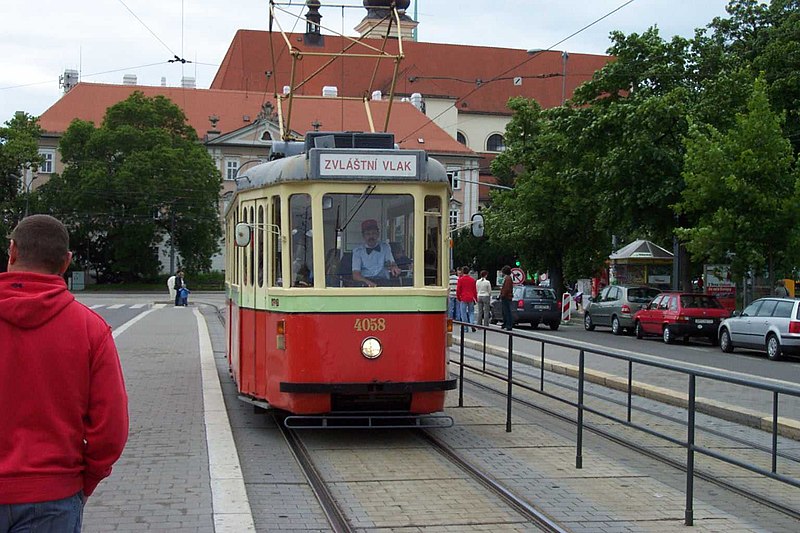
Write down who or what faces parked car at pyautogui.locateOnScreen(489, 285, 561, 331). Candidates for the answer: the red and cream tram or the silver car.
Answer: the silver car

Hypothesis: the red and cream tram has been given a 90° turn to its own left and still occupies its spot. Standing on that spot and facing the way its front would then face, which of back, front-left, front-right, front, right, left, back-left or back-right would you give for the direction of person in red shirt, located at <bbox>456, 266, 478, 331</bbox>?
left

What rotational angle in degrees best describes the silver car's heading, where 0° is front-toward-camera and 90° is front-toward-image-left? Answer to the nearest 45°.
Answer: approximately 135°

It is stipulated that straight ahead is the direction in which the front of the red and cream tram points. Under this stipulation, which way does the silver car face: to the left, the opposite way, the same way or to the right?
the opposite way

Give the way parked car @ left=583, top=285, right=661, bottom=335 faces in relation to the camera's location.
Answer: facing away from the viewer and to the left of the viewer

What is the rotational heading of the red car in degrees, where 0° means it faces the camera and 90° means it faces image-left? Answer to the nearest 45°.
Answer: approximately 135°

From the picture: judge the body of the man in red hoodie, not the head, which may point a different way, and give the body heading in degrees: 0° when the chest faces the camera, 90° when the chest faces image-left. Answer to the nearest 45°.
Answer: approximately 180°

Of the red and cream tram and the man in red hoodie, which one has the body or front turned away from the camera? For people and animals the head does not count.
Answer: the man in red hoodie

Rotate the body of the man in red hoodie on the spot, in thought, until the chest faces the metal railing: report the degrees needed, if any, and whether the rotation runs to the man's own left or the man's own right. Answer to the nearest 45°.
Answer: approximately 45° to the man's own right
